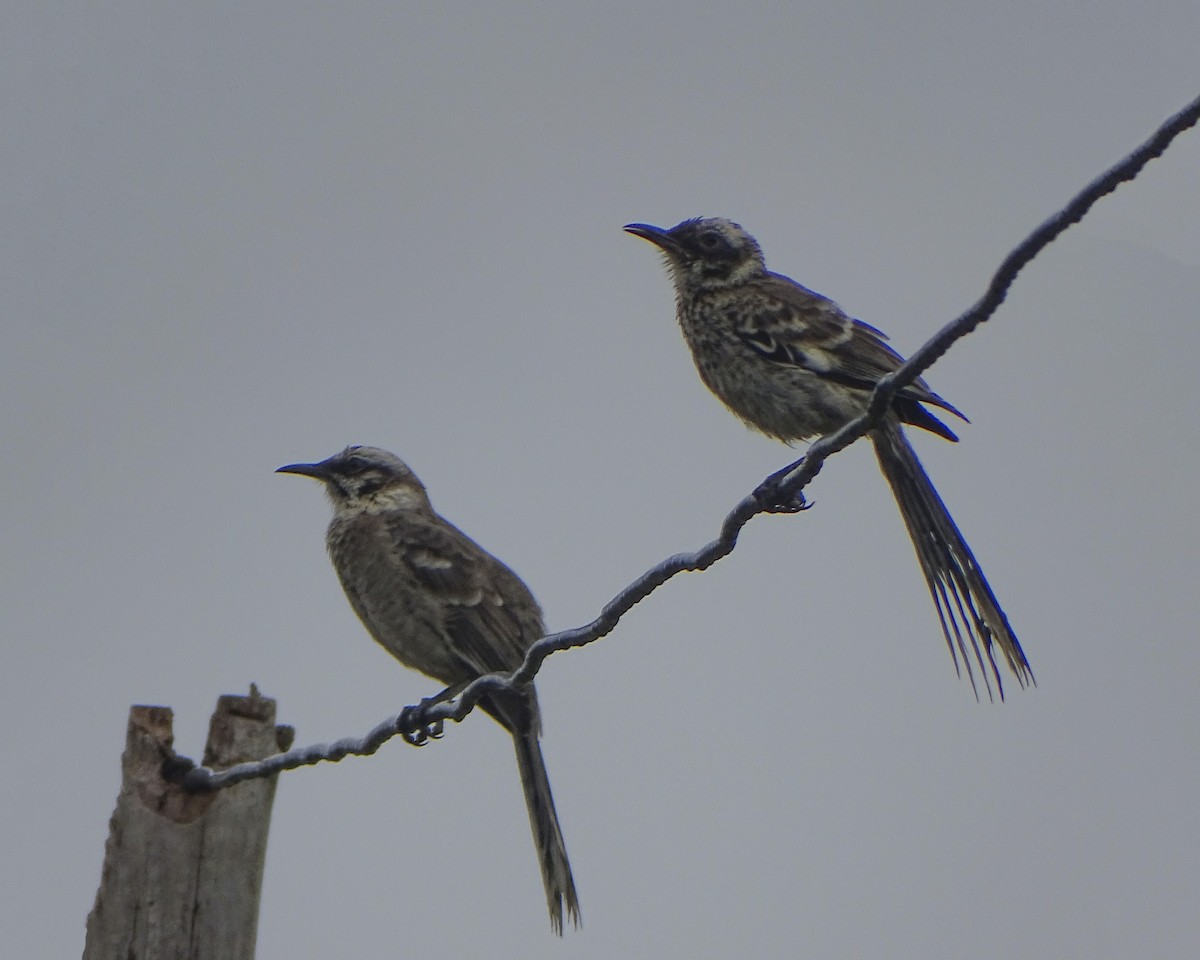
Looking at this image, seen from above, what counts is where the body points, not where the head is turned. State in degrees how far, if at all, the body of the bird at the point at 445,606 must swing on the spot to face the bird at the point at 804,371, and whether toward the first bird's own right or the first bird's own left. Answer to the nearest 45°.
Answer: approximately 135° to the first bird's own left

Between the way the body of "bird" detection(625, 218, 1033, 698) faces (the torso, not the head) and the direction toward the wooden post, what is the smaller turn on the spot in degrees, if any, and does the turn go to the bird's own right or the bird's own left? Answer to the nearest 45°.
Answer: approximately 45° to the bird's own left

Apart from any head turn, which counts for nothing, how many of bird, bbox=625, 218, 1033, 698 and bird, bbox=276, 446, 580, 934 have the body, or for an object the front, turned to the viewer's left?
2

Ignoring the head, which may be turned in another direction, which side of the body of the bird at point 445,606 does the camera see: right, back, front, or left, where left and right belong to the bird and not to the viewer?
left

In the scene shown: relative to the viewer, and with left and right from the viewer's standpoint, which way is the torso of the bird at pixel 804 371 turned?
facing to the left of the viewer

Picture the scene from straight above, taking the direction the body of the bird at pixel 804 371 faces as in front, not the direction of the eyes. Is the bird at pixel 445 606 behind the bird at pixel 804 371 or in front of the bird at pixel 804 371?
in front
